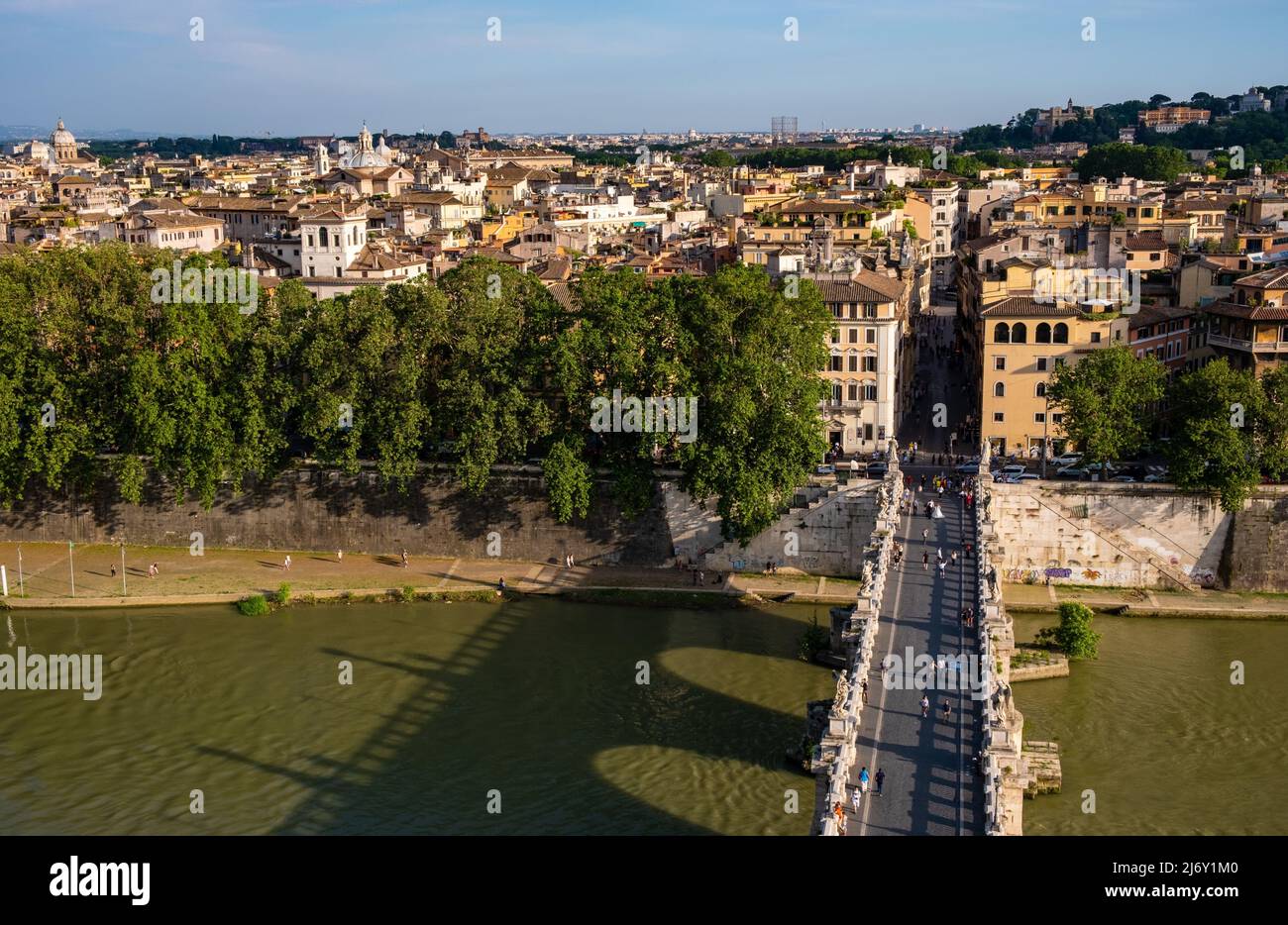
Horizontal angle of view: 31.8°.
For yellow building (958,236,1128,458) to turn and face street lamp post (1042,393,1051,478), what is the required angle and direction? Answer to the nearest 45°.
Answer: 0° — it already faces it

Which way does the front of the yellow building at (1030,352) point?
toward the camera
